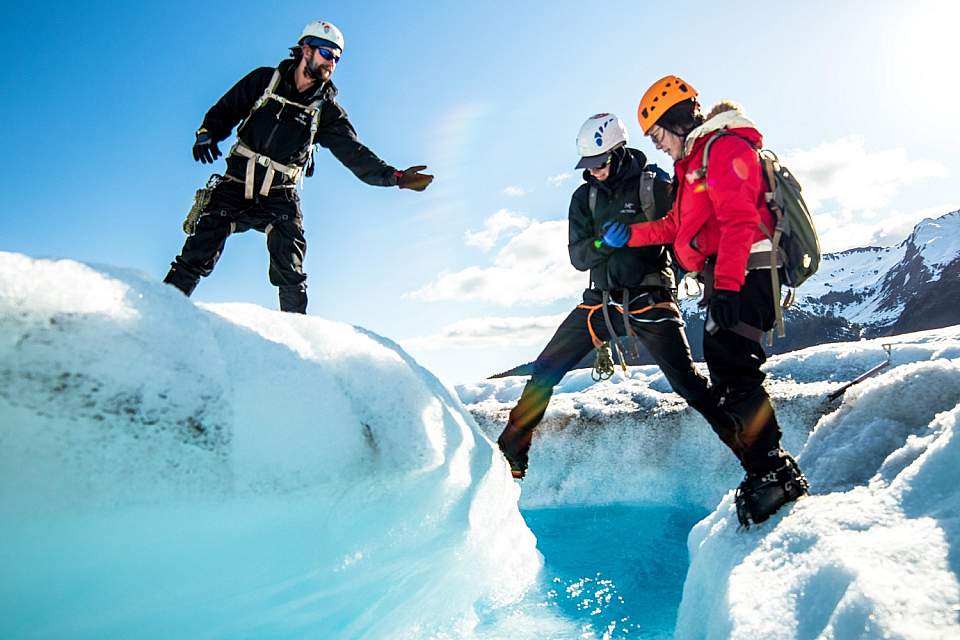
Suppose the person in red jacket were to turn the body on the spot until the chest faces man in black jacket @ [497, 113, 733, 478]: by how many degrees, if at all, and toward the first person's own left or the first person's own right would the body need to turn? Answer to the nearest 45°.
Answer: approximately 45° to the first person's own right

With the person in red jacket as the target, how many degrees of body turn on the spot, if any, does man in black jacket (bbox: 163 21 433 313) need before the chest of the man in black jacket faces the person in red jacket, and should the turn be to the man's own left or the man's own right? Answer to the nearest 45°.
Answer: approximately 45° to the man's own left

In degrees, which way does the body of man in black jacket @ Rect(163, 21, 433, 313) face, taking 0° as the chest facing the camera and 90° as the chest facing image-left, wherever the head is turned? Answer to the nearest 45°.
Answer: approximately 0°

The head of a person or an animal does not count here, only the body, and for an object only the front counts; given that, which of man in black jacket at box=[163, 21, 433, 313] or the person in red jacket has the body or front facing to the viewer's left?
the person in red jacket

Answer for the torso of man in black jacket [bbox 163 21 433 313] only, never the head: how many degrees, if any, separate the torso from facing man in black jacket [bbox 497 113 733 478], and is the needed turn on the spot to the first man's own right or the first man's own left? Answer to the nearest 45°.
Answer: approximately 90° to the first man's own left

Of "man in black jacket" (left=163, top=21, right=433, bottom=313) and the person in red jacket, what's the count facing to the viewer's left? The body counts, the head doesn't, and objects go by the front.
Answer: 1

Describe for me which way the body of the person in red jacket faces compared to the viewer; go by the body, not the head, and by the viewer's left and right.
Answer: facing to the left of the viewer

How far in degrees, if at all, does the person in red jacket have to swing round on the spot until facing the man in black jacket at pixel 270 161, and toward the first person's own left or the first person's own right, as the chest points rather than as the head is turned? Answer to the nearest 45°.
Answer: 0° — they already face them
